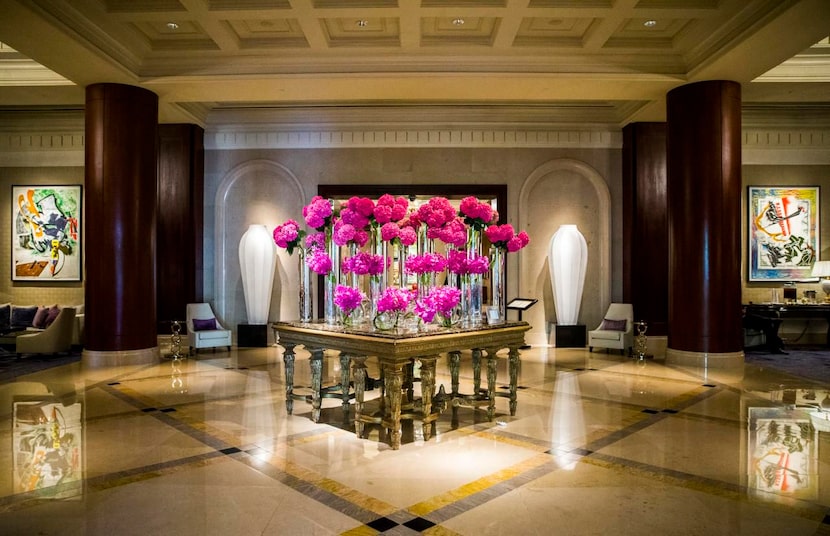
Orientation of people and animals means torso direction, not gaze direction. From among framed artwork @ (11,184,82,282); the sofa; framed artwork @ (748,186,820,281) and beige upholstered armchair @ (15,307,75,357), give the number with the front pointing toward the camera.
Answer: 3

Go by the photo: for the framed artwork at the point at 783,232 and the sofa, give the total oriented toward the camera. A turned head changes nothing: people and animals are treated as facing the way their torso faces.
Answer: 2

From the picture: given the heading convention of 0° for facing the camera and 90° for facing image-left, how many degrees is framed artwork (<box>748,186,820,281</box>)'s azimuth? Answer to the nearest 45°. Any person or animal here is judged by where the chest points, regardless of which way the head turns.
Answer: approximately 0°

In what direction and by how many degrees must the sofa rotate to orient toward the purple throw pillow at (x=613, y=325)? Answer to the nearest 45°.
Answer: approximately 45° to its left
